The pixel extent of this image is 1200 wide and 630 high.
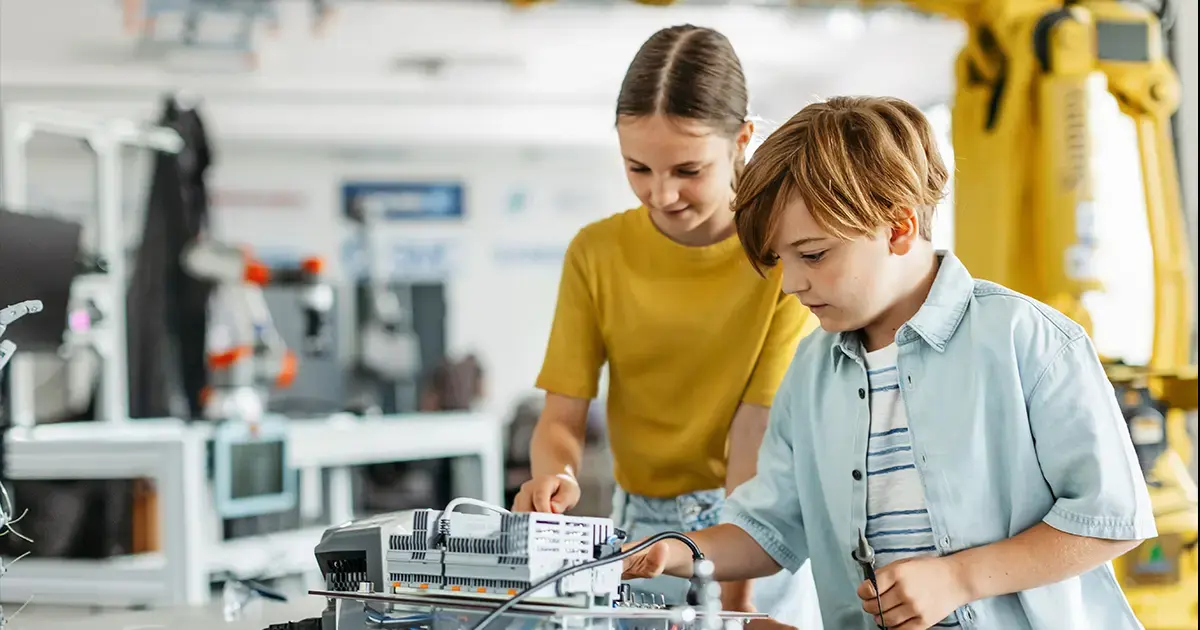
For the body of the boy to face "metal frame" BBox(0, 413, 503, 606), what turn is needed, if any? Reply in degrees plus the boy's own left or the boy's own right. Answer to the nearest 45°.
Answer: approximately 90° to the boy's own right

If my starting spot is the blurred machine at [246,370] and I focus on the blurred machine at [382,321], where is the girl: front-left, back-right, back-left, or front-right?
back-right

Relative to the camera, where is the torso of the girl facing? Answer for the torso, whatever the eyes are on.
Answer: toward the camera

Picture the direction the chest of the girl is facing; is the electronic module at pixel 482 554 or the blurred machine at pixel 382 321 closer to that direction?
the electronic module

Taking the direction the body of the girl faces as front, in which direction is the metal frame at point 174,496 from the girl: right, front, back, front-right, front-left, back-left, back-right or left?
back-right

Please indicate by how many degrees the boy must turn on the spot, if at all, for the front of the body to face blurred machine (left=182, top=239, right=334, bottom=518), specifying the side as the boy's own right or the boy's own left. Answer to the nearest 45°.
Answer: approximately 90° to the boy's own right

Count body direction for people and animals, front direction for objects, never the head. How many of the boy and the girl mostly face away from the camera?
0

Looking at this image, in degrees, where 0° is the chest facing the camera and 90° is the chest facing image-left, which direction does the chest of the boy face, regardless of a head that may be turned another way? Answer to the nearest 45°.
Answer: approximately 45°

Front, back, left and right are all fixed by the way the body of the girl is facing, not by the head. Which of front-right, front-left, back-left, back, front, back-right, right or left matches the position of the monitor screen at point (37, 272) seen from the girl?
right

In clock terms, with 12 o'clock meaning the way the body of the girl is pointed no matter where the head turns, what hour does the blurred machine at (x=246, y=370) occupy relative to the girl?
The blurred machine is roughly at 5 o'clock from the girl.
